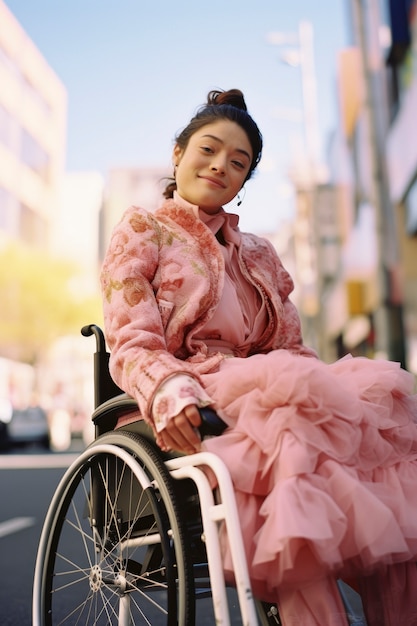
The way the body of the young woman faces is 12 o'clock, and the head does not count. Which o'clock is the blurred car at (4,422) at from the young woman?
The blurred car is roughly at 7 o'clock from the young woman.

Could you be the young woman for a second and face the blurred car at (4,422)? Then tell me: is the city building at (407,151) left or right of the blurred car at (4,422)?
right

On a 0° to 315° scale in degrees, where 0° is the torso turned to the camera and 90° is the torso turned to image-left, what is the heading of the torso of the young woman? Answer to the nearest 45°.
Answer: approximately 315°

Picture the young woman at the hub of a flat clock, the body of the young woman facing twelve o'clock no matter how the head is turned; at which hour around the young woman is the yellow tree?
The yellow tree is roughly at 7 o'clock from the young woman.

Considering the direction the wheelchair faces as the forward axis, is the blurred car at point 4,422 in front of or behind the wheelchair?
behind

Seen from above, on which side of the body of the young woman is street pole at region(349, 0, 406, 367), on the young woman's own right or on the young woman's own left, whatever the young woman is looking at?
on the young woman's own left

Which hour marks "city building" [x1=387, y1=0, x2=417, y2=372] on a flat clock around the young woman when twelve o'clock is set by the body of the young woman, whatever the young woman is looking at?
The city building is roughly at 8 o'clock from the young woman.

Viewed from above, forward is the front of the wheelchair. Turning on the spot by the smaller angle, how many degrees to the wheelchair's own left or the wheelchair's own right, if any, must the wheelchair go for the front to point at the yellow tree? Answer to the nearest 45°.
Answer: approximately 135° to the wheelchair's own left
